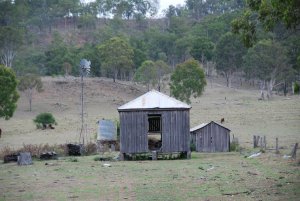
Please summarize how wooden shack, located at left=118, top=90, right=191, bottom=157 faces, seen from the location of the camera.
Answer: facing the viewer

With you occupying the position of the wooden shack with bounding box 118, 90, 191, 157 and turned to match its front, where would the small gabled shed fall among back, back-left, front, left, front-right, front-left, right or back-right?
back-left

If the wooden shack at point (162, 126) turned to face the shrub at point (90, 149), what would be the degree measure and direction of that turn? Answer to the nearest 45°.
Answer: approximately 135° to its right

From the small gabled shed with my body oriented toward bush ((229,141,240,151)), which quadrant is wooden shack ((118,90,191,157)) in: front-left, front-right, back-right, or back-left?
back-right

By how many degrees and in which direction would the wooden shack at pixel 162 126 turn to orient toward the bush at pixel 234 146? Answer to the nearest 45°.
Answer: approximately 135° to its left
